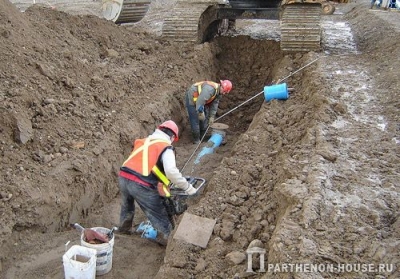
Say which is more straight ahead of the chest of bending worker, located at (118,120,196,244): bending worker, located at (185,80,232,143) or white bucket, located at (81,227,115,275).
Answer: the bending worker

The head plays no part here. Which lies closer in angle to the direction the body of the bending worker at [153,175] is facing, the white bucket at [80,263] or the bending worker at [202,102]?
the bending worker

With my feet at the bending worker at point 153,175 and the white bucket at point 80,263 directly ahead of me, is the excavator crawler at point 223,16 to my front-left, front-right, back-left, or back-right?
back-right

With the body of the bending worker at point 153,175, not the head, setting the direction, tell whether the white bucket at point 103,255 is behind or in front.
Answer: behind

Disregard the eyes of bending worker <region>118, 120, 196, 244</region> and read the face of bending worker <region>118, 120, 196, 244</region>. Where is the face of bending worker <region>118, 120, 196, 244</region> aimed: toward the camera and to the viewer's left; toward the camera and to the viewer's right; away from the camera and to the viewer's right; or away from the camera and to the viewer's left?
away from the camera and to the viewer's right

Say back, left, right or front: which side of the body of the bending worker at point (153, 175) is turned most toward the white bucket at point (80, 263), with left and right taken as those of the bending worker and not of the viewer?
back

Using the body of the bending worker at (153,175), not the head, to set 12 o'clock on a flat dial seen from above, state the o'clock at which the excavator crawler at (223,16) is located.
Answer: The excavator crawler is roughly at 11 o'clock from the bending worker.

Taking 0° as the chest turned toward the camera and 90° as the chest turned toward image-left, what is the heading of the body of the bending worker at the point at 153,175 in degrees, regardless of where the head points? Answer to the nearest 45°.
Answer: approximately 225°

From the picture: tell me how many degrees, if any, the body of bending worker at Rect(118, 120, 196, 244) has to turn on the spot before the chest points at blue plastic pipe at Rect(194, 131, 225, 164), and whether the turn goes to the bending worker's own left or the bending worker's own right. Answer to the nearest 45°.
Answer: approximately 45° to the bending worker's own left
